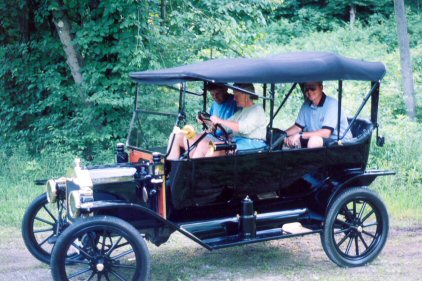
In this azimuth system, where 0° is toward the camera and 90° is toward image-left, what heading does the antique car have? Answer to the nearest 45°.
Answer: approximately 45°

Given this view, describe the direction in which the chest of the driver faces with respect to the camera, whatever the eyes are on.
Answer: to the viewer's left

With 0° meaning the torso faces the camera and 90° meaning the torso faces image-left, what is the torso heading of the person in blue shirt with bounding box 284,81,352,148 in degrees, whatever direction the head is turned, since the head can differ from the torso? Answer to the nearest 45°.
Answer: approximately 45°
